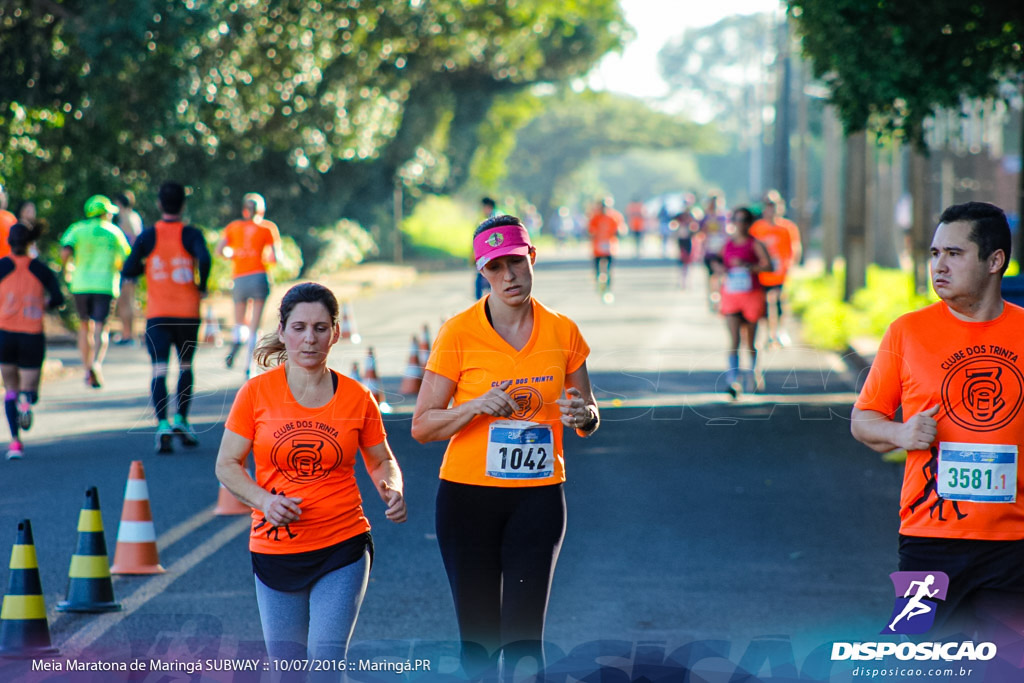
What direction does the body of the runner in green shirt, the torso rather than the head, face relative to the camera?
away from the camera

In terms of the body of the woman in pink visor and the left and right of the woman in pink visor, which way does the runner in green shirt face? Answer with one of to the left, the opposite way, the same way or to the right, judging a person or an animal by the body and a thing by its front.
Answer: the opposite way

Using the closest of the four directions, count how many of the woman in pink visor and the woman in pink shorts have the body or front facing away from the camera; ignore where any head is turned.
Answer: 0

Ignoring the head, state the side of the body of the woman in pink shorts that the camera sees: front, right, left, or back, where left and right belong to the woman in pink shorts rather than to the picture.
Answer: front

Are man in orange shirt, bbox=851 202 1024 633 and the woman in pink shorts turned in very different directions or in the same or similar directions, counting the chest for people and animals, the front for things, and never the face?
same or similar directions

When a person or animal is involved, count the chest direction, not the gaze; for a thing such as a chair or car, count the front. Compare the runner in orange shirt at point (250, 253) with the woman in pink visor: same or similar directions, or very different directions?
very different directions

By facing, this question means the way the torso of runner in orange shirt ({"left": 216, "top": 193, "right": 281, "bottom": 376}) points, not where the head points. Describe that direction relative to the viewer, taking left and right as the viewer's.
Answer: facing away from the viewer

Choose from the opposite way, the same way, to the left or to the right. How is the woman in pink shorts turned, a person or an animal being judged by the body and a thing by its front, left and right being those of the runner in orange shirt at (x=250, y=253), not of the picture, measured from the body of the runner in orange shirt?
the opposite way

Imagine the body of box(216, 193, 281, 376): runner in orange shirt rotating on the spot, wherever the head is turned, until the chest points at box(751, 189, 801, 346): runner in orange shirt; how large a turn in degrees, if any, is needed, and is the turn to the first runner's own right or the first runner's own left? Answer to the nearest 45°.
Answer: approximately 90° to the first runner's own right

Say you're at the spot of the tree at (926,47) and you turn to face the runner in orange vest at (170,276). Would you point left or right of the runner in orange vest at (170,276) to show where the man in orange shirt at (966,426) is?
left

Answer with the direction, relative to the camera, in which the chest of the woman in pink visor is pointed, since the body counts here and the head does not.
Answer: toward the camera

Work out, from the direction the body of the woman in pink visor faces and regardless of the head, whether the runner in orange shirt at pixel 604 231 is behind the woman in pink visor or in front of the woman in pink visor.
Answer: behind

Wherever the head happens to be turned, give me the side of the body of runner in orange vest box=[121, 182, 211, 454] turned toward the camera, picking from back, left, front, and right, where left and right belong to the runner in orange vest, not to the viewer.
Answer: back

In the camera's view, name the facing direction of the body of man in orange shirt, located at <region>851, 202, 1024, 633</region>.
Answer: toward the camera

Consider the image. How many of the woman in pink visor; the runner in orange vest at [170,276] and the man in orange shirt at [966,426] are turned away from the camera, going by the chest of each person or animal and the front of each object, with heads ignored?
1
